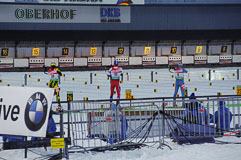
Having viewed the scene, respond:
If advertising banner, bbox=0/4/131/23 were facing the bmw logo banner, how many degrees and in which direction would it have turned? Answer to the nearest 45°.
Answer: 0° — it already faces it

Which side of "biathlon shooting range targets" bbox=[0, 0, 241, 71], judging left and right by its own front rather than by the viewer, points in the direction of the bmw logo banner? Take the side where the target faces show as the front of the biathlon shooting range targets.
front

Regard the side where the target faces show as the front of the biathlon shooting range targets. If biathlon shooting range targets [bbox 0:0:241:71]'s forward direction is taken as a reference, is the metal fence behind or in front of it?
in front

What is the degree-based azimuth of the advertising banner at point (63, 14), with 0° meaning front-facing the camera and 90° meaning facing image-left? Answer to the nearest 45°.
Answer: approximately 0°
